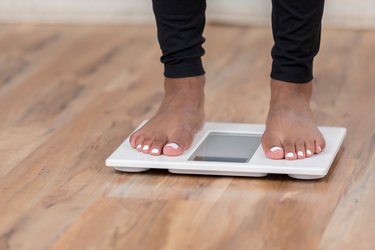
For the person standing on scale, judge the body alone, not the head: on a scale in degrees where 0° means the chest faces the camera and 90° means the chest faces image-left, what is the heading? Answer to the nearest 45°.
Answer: approximately 0°
